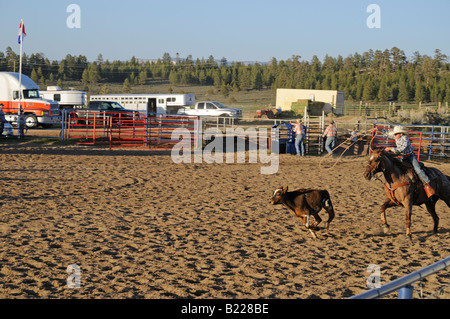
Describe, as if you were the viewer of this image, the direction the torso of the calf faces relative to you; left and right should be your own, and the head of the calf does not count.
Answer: facing to the left of the viewer

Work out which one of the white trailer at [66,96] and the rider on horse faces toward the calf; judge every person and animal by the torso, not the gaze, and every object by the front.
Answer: the rider on horse

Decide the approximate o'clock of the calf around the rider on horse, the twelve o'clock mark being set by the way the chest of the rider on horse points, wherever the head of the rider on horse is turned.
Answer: The calf is roughly at 12 o'clock from the rider on horse.

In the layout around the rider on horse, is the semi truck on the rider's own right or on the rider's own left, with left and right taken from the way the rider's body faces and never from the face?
on the rider's own right

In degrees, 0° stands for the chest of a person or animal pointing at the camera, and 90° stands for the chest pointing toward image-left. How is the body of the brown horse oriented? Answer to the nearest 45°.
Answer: approximately 45°

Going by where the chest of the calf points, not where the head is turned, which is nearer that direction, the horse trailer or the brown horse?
the horse trailer

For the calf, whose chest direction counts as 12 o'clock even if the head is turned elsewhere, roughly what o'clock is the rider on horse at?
The rider on horse is roughly at 5 o'clock from the calf.
